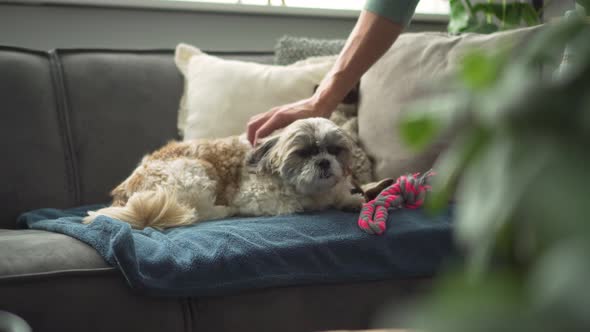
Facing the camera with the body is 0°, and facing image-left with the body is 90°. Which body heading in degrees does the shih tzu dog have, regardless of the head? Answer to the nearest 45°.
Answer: approximately 270°

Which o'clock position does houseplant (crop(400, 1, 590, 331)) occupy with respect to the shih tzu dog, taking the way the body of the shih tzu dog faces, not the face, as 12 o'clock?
The houseplant is roughly at 3 o'clock from the shih tzu dog.

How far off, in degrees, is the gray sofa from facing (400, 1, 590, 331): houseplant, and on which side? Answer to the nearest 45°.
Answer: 0° — it already faces it

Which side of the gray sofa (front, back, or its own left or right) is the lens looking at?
front

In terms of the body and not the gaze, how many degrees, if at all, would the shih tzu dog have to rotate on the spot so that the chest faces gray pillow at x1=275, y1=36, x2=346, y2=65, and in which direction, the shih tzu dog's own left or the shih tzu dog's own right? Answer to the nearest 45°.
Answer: approximately 90° to the shih tzu dog's own left

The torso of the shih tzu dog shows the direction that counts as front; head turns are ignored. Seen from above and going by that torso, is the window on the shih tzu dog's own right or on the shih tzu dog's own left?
on the shih tzu dog's own left

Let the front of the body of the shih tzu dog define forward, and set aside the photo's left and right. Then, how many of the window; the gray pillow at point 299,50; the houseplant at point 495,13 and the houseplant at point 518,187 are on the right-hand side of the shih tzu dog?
1

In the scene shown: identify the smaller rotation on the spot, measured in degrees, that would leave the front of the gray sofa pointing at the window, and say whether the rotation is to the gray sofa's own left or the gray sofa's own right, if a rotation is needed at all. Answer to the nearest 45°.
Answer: approximately 135° to the gray sofa's own left

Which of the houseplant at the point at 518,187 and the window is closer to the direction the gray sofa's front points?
the houseplant
